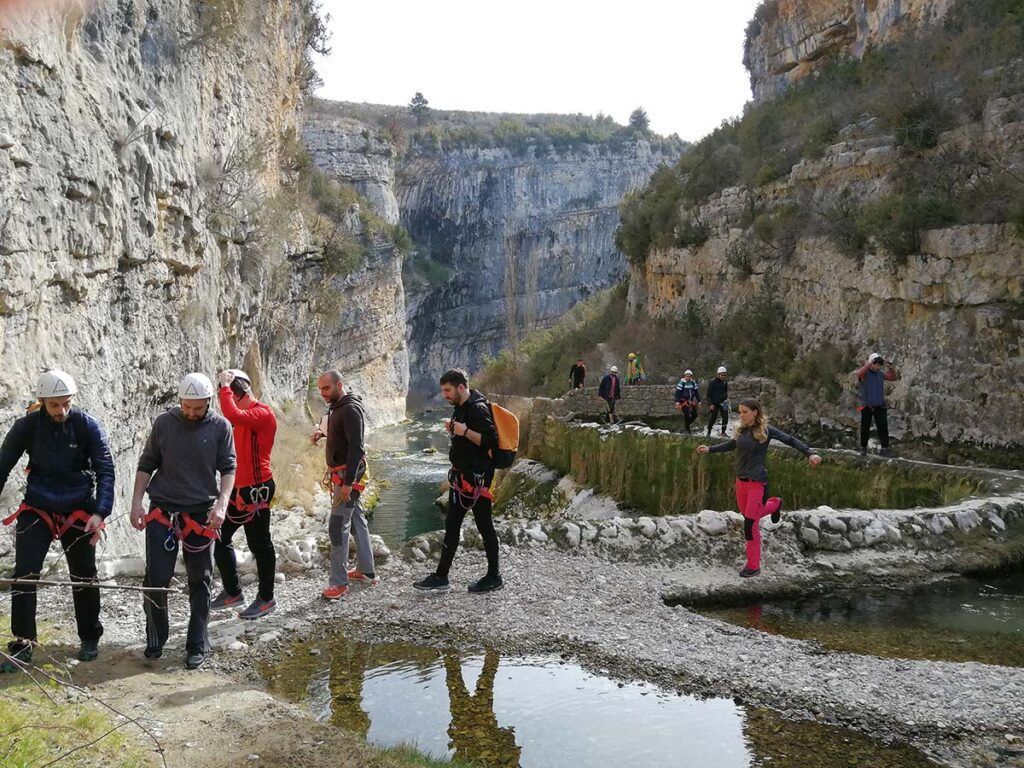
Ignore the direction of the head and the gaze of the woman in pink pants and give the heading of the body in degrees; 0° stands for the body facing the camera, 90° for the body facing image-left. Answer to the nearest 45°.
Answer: approximately 45°

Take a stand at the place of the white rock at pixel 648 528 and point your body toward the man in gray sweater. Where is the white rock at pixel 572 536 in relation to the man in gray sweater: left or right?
right

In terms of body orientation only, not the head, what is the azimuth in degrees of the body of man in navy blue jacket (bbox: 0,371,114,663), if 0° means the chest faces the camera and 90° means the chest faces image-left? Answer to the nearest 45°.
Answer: approximately 0°
